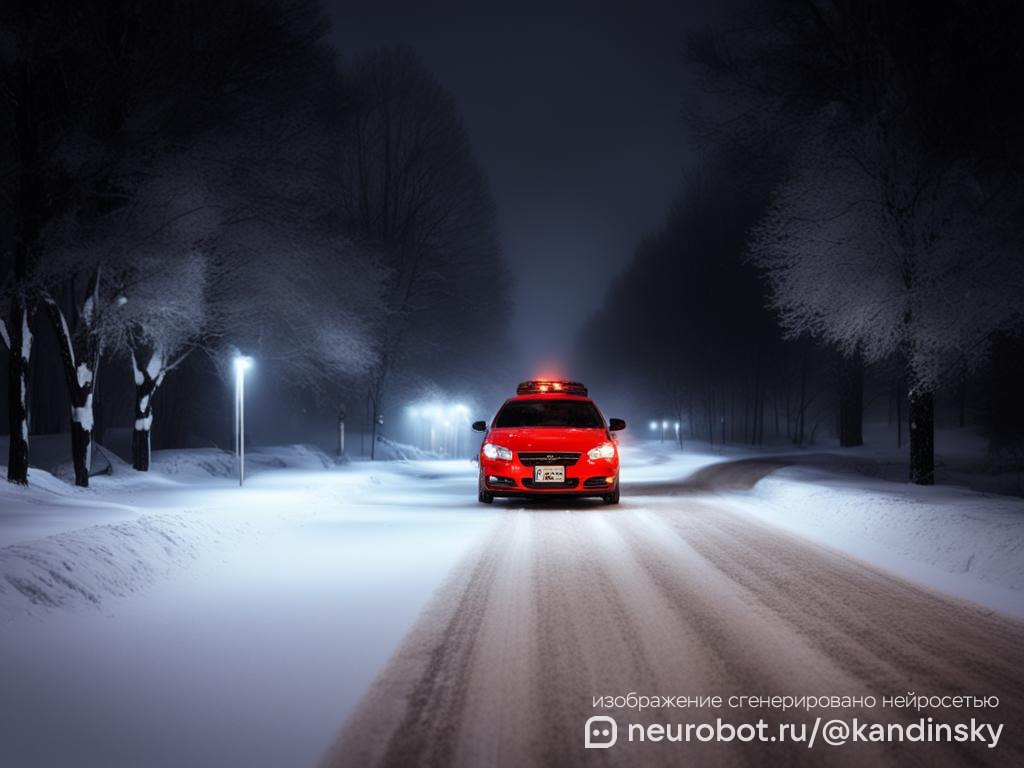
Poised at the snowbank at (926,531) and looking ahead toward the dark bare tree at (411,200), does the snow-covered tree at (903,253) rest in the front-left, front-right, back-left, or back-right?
front-right

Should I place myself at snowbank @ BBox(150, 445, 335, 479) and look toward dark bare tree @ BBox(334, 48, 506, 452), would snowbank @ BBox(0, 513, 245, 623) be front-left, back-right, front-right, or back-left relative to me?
back-right

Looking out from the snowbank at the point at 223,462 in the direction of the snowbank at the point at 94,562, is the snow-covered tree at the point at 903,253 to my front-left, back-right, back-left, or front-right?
front-left

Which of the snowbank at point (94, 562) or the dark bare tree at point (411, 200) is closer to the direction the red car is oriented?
the snowbank

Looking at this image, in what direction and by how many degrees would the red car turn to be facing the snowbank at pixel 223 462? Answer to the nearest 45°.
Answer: approximately 135° to its right

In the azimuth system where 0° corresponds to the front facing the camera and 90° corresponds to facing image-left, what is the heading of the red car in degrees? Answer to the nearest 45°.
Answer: approximately 0°

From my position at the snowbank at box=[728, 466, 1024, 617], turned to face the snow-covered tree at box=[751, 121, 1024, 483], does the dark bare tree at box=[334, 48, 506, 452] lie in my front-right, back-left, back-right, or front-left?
front-left

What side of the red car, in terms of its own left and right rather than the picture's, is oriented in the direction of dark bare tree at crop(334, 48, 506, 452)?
back

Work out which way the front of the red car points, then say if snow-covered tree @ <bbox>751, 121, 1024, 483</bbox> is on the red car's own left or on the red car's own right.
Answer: on the red car's own left

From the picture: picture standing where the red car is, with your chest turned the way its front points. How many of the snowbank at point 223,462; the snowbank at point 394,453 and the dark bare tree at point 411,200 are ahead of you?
0

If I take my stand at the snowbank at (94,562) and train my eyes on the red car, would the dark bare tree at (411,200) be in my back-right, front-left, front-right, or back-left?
front-left

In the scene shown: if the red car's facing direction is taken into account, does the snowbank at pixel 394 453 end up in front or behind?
behind

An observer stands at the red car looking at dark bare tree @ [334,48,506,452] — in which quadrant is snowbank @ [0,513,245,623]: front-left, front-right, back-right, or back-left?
back-left
